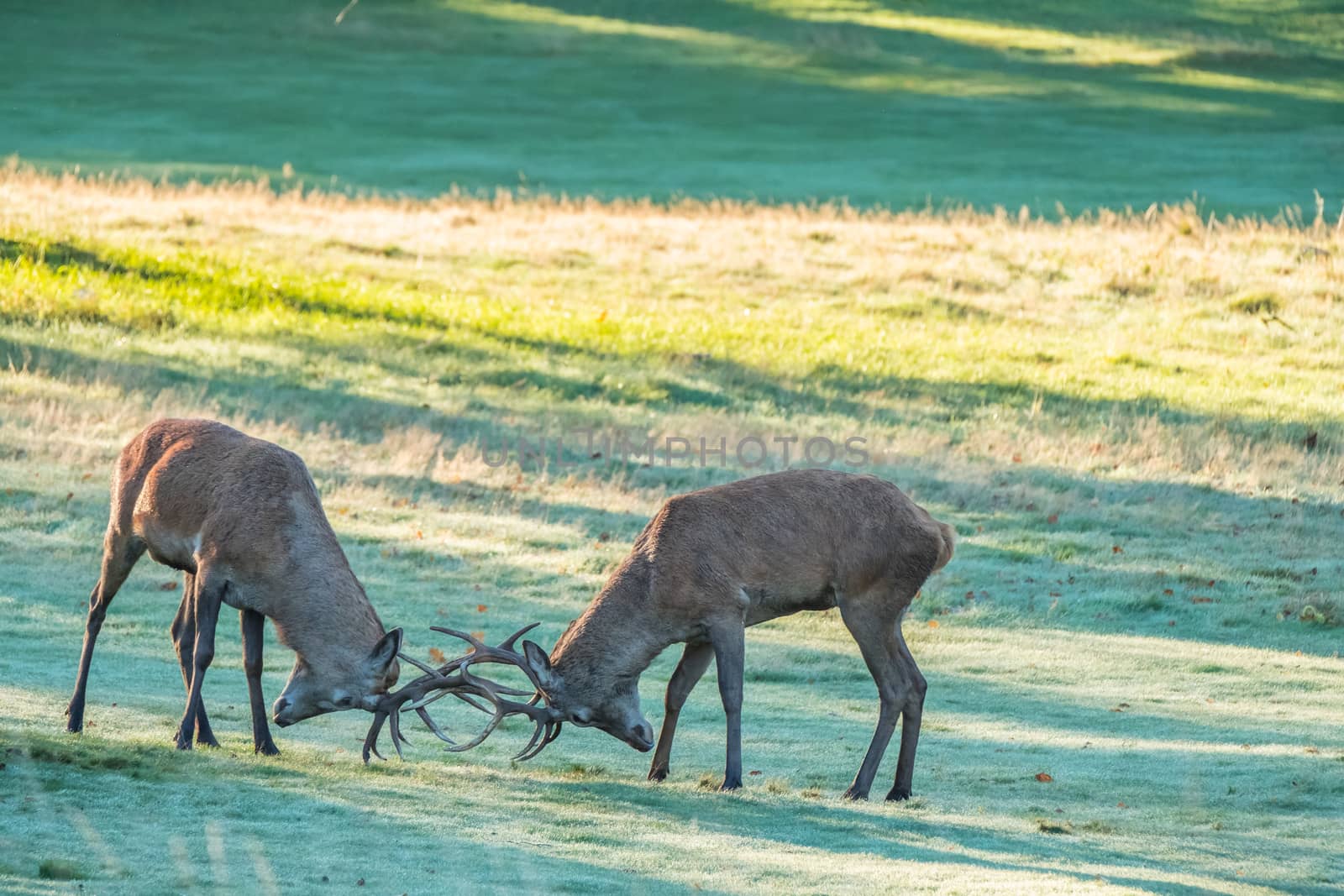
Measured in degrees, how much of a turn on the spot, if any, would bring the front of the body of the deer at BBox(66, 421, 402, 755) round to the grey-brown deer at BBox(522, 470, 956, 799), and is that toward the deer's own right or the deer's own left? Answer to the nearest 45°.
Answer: approximately 45° to the deer's own left

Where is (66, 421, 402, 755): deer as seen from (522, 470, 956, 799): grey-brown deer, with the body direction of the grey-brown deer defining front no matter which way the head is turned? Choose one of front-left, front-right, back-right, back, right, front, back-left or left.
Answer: front

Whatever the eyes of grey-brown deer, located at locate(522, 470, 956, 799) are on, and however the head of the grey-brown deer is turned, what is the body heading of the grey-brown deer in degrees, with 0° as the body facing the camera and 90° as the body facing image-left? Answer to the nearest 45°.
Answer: approximately 90°

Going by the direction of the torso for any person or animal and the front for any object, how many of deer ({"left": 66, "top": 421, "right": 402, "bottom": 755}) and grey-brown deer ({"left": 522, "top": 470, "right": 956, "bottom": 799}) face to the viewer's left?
1
